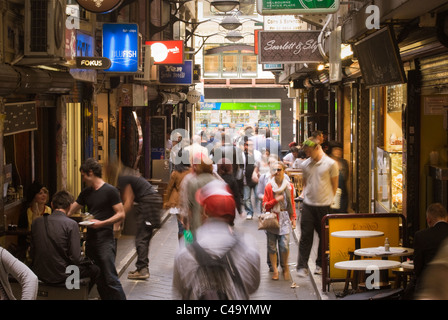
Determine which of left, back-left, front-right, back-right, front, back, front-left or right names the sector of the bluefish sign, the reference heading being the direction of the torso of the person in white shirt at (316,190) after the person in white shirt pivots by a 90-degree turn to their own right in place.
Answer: front

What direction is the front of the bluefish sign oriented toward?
toward the camera

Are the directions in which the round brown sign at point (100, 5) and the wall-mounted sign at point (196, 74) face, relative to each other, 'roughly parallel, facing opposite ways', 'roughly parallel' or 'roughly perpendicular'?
roughly parallel

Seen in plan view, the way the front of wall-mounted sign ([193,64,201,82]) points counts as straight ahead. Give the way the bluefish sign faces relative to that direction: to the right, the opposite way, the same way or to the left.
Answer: the same way

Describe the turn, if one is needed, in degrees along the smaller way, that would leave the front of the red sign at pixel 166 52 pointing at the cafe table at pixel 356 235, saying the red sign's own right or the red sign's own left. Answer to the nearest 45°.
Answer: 0° — it already faces it

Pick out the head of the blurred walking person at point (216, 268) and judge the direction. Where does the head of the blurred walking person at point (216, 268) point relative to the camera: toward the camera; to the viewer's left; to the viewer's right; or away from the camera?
away from the camera

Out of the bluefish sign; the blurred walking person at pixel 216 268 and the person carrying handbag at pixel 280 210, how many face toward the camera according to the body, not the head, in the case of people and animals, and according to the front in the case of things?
2

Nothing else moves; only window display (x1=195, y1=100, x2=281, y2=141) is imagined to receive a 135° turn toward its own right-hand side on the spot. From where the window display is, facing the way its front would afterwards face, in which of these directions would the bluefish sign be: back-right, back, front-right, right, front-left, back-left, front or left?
back-left

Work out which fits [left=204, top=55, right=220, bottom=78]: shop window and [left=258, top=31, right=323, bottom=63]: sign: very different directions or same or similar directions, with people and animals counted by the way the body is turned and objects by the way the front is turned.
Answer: same or similar directions

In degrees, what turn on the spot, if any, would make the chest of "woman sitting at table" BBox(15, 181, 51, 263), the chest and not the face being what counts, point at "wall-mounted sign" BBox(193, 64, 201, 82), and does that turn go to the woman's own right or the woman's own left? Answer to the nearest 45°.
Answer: approximately 135° to the woman's own left

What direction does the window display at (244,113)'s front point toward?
toward the camera

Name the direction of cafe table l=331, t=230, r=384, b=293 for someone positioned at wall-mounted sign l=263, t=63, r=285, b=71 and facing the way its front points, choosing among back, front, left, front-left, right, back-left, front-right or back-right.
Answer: front

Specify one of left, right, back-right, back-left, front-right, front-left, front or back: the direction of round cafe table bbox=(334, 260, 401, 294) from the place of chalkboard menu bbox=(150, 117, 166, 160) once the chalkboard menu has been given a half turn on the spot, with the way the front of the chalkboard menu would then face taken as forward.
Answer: back

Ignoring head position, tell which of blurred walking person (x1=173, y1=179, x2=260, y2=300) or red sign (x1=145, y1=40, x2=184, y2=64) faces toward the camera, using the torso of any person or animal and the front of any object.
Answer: the red sign
